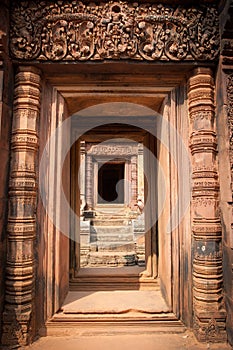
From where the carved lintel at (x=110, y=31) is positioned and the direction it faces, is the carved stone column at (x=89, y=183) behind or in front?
behind

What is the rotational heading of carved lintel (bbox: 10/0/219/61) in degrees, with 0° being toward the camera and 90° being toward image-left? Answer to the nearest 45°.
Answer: approximately 0°

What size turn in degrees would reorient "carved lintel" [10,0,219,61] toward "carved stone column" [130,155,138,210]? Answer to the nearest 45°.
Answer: approximately 180°

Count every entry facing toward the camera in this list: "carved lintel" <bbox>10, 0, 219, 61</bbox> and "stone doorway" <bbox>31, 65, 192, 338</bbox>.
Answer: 2

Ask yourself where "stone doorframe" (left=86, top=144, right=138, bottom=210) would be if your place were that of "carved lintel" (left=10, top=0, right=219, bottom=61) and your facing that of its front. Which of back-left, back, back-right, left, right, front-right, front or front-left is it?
back

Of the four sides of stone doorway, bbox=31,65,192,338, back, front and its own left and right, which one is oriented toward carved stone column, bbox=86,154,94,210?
back

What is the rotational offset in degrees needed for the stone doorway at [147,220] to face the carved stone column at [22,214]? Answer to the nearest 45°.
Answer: approximately 45° to its right

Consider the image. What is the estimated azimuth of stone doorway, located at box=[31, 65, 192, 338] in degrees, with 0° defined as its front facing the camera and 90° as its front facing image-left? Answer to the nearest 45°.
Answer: approximately 0°

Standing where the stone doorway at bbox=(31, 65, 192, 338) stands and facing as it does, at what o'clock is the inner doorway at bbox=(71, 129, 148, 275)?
The inner doorway is roughly at 6 o'clock from the stone doorway.

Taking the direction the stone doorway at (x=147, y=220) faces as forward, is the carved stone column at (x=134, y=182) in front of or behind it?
behind

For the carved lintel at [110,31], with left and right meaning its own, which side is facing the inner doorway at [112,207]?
back
